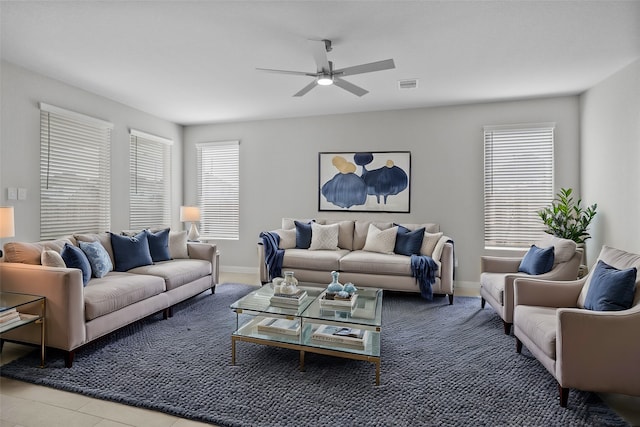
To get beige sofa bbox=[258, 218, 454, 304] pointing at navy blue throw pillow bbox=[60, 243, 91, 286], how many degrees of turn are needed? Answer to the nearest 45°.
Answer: approximately 45° to its right

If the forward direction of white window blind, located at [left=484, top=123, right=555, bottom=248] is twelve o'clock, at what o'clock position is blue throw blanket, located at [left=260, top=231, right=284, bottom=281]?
The blue throw blanket is roughly at 2 o'clock from the white window blind.

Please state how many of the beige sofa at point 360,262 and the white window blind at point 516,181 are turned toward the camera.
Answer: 2

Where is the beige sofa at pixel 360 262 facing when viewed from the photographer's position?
facing the viewer

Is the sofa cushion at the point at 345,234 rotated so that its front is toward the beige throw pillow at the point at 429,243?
no

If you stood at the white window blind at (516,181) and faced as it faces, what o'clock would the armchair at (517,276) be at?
The armchair is roughly at 12 o'clock from the white window blind.

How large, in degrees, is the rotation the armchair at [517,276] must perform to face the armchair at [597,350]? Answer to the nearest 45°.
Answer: approximately 45° to its left

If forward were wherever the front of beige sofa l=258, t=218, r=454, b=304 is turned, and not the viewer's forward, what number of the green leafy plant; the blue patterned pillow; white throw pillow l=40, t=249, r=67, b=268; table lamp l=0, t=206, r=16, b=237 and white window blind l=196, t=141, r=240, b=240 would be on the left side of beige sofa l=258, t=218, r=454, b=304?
1

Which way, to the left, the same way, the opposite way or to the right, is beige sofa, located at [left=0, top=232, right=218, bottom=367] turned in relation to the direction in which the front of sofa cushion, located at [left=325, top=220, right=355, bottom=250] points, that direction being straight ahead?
to the left

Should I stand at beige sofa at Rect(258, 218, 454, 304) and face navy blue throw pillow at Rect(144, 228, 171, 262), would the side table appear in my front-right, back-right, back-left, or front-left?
front-left

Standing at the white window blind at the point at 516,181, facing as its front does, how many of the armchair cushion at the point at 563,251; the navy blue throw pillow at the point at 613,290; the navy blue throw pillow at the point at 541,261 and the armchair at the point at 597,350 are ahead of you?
4

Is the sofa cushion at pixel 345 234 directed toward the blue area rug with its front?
yes

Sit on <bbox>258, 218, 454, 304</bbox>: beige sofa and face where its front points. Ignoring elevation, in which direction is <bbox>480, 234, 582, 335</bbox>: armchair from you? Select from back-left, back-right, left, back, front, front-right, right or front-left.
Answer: front-left

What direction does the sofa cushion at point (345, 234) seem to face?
toward the camera

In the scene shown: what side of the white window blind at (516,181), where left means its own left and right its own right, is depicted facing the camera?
front

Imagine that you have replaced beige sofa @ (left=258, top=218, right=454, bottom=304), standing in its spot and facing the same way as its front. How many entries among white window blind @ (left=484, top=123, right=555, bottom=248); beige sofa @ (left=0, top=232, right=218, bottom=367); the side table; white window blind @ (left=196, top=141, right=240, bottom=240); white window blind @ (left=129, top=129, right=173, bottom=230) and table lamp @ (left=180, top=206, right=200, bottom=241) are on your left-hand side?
1

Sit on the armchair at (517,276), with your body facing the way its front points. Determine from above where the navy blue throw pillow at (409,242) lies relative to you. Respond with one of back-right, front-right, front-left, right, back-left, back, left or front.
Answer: right

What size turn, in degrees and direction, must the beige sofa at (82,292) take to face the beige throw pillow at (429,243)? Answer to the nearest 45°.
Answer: approximately 45° to its left

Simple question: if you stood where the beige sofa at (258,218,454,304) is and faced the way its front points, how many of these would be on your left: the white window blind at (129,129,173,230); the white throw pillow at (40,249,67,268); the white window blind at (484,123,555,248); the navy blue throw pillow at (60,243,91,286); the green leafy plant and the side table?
2
